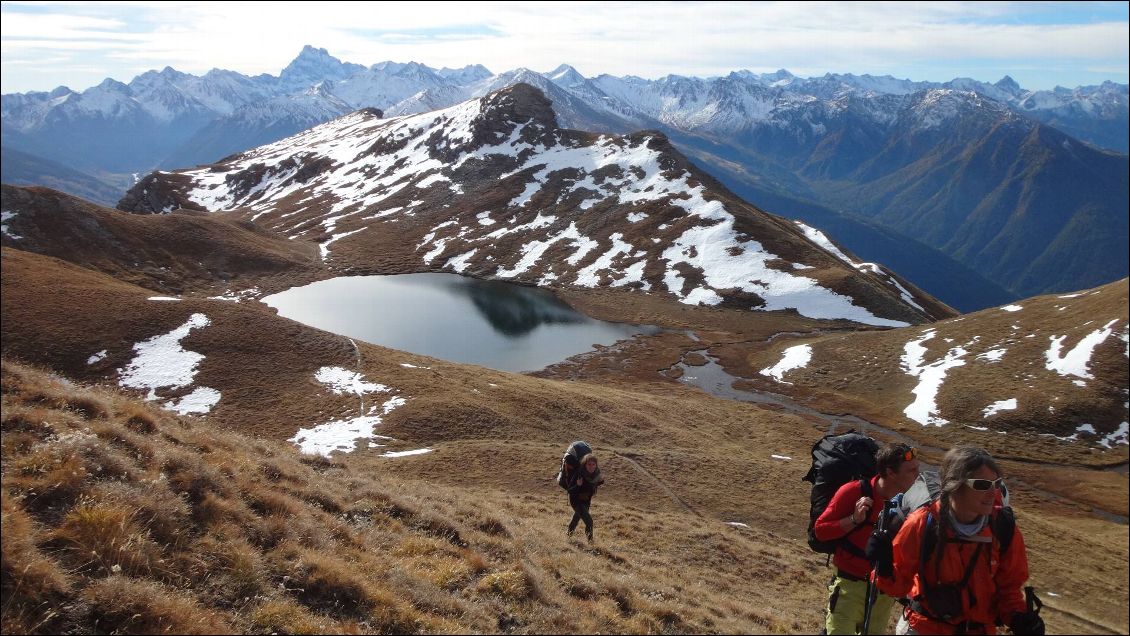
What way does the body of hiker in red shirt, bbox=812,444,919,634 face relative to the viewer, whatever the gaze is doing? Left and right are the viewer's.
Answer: facing to the right of the viewer

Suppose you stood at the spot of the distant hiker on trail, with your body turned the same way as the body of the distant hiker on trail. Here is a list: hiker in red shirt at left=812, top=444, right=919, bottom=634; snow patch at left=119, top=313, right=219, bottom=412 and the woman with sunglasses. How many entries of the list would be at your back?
1

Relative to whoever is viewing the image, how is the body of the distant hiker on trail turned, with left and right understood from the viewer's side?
facing the viewer and to the right of the viewer

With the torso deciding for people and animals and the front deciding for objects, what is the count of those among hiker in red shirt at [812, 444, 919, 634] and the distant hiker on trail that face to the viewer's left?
0

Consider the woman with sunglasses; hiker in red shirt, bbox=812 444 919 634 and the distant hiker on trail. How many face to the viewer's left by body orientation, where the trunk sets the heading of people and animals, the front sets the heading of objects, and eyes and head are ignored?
0

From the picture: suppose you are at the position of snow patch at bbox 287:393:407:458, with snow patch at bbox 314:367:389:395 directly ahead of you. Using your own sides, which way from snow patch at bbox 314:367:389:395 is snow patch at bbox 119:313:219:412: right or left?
left
